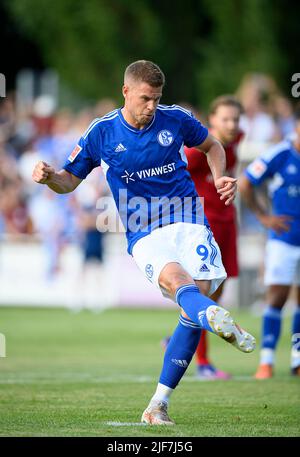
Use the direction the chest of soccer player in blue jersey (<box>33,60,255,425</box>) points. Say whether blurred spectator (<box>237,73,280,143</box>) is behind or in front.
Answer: behind

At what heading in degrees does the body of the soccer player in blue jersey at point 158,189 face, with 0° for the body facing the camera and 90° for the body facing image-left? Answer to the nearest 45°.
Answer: approximately 0°

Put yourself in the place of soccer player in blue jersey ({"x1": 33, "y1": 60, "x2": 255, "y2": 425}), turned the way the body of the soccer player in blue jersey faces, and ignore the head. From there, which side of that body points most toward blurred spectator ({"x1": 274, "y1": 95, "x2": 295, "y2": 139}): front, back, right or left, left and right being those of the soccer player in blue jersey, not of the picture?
back
